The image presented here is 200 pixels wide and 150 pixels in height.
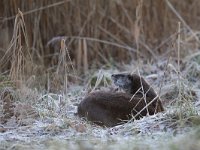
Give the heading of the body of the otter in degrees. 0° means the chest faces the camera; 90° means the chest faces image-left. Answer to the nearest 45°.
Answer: approximately 270°
